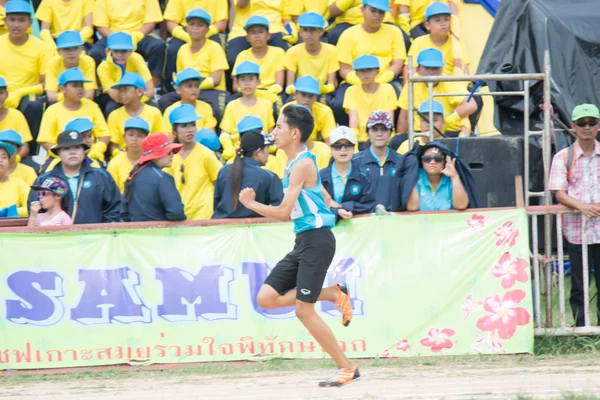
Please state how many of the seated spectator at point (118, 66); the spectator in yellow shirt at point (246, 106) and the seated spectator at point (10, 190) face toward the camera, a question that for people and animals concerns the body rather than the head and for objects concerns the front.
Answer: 3

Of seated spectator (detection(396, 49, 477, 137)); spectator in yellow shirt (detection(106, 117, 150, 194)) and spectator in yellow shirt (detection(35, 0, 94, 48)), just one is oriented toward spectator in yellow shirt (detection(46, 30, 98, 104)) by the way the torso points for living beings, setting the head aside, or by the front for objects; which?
spectator in yellow shirt (detection(35, 0, 94, 48))

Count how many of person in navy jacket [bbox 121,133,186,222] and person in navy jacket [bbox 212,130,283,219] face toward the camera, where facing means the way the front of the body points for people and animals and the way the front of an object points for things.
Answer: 0

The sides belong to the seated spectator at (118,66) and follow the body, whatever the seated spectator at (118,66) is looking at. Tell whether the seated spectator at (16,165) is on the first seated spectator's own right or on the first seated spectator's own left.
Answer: on the first seated spectator's own right
